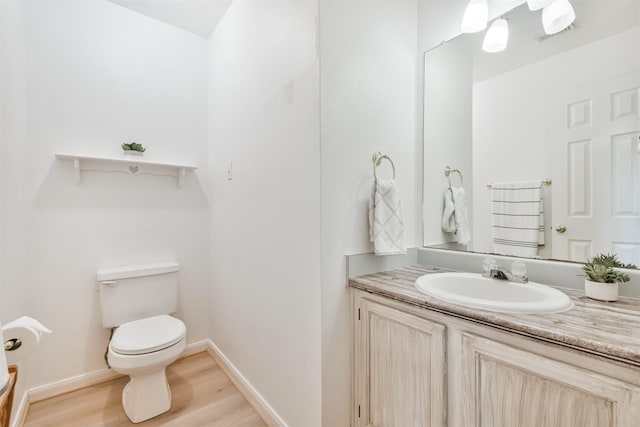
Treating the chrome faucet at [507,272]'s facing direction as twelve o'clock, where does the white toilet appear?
The white toilet is roughly at 1 o'clock from the chrome faucet.

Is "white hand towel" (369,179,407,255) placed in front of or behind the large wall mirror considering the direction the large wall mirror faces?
in front

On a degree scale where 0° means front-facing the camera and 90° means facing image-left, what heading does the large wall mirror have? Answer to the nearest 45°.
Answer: approximately 45°

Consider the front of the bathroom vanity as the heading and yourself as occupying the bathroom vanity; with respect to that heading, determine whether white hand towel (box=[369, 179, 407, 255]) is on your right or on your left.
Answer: on your right

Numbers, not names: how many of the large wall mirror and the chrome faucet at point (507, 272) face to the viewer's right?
0

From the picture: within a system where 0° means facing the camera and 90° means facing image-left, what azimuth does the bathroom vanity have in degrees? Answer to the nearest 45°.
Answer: approximately 45°

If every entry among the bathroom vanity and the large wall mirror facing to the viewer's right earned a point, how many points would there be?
0

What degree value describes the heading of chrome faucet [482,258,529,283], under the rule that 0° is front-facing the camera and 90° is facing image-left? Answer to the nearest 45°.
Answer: approximately 45°
